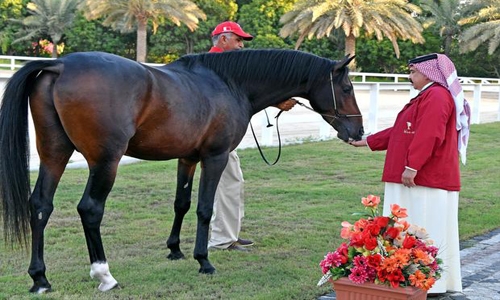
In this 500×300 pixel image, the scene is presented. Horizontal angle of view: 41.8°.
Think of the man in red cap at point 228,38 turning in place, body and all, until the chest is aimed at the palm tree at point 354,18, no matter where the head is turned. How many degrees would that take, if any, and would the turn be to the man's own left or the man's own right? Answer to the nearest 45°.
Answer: approximately 90° to the man's own left

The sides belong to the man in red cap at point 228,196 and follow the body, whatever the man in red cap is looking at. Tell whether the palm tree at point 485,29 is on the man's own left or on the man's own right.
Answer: on the man's own left

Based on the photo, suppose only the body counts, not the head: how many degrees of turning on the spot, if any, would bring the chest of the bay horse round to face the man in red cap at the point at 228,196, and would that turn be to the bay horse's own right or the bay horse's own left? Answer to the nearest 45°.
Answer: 0° — it already faces them

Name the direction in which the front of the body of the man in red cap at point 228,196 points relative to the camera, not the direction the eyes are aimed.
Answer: to the viewer's right

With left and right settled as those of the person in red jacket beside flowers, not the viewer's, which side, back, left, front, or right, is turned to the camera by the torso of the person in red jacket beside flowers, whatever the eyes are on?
left
